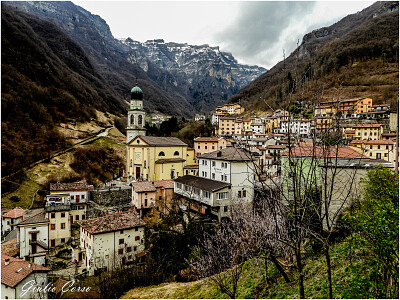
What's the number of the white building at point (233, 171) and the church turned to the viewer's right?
0

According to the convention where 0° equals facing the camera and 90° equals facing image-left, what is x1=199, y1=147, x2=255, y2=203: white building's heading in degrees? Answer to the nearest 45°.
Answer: approximately 45°

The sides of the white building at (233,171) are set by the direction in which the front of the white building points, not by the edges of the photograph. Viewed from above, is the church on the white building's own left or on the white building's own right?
on the white building's own right

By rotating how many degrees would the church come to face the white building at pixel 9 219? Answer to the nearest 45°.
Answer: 0° — it already faces it

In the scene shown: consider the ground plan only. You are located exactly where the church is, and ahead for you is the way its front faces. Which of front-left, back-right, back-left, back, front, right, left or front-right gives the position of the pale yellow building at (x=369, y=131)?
back-left

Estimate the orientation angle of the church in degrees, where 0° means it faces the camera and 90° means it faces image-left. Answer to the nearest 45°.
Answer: approximately 45°

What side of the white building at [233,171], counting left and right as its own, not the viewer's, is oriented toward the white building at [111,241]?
front

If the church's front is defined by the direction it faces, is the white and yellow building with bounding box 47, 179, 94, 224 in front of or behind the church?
in front

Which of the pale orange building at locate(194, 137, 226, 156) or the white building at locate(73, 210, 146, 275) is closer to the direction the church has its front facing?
the white building

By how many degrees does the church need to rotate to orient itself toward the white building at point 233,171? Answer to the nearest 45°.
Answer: approximately 90° to its left

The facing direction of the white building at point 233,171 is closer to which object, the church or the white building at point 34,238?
the white building

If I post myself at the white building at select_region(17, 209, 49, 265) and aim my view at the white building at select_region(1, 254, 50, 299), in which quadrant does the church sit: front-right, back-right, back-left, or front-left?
back-left

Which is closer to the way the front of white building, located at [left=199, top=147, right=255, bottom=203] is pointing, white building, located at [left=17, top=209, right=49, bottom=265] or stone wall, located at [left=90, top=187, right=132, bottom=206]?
the white building
